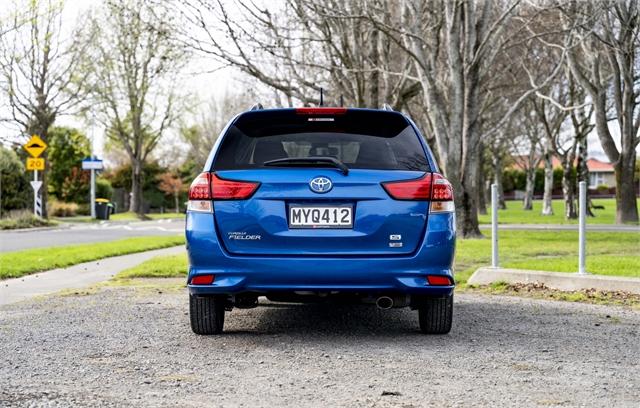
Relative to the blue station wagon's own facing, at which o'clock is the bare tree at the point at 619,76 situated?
The bare tree is roughly at 1 o'clock from the blue station wagon.

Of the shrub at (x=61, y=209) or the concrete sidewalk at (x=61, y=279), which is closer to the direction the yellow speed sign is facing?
the concrete sidewalk

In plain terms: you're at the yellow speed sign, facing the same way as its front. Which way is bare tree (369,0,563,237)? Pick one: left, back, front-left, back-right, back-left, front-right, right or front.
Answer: front-left

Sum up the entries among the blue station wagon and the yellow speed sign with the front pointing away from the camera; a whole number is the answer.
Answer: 1

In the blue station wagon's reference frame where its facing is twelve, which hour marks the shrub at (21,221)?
The shrub is roughly at 11 o'clock from the blue station wagon.

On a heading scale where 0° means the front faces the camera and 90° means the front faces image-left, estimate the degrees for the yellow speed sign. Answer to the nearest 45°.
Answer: approximately 0°

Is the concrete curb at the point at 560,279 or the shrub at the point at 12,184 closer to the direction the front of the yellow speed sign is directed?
the concrete curb

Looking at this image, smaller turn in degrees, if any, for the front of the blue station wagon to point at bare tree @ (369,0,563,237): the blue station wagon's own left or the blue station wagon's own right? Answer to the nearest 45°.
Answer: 0° — it already faces it

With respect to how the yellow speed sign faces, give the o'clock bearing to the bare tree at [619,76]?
The bare tree is roughly at 10 o'clock from the yellow speed sign.

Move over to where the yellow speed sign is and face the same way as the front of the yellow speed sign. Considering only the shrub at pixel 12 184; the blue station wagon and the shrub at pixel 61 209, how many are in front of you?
1

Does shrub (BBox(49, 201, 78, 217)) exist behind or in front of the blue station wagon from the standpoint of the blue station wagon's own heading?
in front

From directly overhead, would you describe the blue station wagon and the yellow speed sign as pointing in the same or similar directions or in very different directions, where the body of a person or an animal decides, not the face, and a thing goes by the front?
very different directions

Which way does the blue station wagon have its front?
away from the camera
